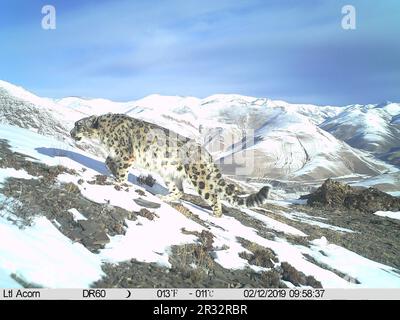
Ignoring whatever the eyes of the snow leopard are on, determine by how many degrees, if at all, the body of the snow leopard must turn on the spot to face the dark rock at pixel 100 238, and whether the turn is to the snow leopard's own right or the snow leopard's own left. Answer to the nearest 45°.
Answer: approximately 90° to the snow leopard's own left

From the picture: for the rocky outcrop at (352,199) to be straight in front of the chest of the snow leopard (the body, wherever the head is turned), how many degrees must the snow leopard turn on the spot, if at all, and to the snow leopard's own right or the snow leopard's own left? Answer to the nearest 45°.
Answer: approximately 135° to the snow leopard's own right

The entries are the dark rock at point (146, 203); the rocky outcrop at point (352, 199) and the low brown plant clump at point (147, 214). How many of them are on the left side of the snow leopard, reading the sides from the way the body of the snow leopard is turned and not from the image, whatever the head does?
2

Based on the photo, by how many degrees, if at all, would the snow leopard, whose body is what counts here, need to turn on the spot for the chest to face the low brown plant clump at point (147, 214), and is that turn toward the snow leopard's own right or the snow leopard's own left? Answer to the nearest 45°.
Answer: approximately 90° to the snow leopard's own left

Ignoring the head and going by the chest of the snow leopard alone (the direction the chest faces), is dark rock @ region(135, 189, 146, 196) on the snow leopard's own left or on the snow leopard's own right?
on the snow leopard's own left

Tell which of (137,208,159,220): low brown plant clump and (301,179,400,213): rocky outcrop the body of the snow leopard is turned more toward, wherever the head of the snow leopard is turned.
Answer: the low brown plant clump

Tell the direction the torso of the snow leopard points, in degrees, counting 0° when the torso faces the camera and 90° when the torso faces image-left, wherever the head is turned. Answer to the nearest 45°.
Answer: approximately 90°
